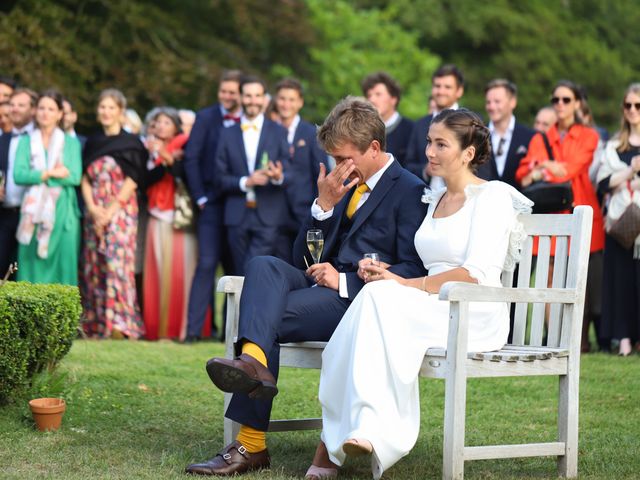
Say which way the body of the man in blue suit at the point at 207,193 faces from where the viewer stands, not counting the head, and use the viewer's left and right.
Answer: facing the viewer and to the right of the viewer

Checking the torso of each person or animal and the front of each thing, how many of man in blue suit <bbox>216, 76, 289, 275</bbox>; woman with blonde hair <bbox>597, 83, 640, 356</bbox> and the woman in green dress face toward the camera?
3

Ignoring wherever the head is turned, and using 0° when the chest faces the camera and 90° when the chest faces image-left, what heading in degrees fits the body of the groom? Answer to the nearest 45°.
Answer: approximately 45°

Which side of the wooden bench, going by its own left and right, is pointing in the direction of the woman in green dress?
right

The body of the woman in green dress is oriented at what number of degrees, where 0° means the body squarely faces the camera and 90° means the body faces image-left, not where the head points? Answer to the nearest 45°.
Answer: approximately 0°

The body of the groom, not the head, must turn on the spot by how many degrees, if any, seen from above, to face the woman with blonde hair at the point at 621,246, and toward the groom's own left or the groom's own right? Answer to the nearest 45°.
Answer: approximately 180°

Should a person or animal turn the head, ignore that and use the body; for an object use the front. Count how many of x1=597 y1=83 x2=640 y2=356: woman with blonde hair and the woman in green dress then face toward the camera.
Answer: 2

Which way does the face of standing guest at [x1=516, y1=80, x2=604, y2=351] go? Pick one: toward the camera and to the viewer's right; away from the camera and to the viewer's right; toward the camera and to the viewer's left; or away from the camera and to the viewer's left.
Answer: toward the camera and to the viewer's left

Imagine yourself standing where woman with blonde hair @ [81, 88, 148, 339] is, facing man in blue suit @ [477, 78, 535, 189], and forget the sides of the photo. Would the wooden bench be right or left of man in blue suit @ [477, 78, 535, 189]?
right
